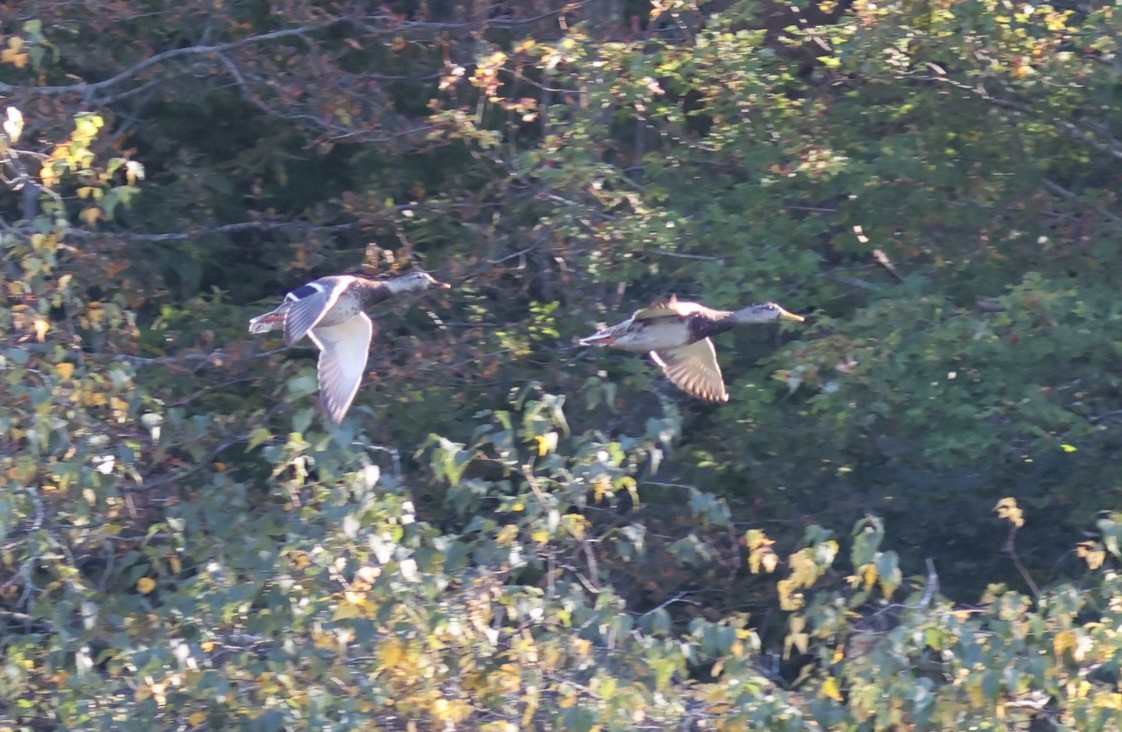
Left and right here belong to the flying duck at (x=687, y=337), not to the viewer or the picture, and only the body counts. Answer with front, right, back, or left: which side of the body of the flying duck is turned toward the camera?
right

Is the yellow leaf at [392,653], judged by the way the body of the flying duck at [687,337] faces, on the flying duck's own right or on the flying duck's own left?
on the flying duck's own right

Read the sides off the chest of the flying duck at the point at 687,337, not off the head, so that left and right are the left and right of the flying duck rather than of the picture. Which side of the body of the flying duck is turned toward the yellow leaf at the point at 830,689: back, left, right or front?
right

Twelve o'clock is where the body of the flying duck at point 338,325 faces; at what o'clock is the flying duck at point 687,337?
the flying duck at point 687,337 is roughly at 12 o'clock from the flying duck at point 338,325.

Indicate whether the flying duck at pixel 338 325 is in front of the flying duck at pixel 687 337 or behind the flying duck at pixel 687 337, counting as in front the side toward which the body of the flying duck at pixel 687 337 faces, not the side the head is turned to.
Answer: behind

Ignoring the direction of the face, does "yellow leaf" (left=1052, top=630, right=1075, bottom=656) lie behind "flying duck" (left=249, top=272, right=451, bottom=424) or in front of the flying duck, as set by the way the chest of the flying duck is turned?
in front

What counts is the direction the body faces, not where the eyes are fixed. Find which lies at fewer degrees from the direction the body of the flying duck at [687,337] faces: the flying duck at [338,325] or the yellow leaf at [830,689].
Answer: the yellow leaf

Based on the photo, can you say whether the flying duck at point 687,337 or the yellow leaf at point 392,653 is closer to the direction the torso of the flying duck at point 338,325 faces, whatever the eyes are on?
the flying duck

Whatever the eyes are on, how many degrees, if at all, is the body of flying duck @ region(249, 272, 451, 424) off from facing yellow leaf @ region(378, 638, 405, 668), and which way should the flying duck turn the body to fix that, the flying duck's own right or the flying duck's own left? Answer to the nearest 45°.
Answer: approximately 90° to the flying duck's own right

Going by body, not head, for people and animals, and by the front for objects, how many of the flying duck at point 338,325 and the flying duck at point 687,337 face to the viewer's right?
2

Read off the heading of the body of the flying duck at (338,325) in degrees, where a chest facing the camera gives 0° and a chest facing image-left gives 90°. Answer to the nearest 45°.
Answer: approximately 270°
